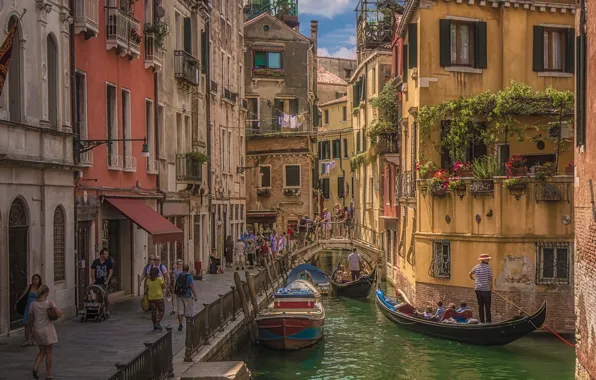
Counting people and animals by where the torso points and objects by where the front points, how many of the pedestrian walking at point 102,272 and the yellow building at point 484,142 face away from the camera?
0

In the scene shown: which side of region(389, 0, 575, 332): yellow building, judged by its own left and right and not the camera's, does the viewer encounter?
front
